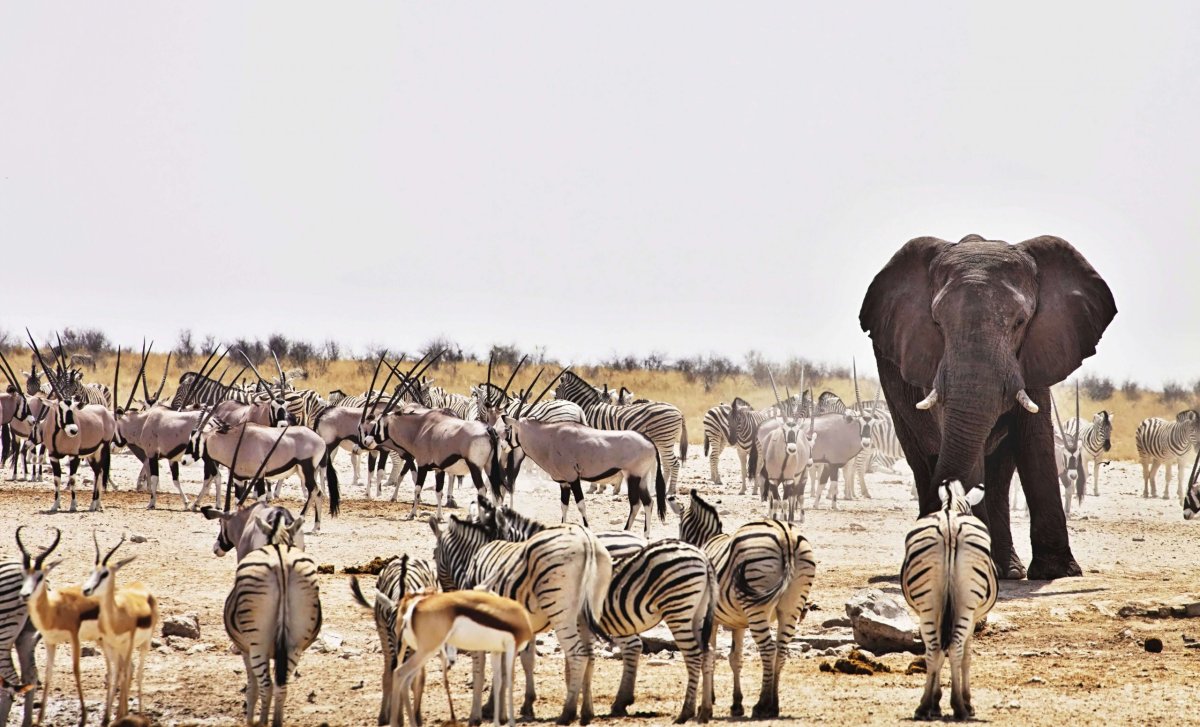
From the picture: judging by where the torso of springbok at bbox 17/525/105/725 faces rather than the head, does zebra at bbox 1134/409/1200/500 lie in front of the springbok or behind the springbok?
behind

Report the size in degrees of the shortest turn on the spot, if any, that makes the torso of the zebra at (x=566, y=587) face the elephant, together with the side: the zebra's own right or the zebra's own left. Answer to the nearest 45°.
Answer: approximately 90° to the zebra's own right

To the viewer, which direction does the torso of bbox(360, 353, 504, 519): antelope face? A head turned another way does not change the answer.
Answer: to the viewer's left

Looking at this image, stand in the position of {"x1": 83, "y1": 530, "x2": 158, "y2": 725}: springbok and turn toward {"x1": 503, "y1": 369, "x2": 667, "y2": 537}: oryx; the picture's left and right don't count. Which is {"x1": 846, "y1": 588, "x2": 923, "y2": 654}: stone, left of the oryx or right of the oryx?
right

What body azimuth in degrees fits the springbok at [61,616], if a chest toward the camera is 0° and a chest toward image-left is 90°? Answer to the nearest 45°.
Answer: approximately 45°

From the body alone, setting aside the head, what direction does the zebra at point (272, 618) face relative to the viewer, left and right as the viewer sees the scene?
facing away from the viewer

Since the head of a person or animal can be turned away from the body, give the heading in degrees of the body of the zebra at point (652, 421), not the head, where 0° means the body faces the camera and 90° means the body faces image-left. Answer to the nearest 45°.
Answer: approximately 90°

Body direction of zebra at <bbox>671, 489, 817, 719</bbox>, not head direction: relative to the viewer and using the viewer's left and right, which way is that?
facing away from the viewer and to the left of the viewer

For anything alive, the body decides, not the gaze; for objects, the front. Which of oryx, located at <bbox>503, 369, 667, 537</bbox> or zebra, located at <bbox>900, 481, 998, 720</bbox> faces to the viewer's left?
the oryx

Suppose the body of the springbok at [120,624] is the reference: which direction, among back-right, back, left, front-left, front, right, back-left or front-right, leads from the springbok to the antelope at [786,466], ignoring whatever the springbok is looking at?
back

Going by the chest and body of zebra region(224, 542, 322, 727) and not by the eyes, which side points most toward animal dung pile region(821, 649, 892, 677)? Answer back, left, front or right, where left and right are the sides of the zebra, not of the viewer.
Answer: right

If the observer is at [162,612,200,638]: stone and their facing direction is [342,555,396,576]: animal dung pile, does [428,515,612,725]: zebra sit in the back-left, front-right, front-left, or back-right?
back-right

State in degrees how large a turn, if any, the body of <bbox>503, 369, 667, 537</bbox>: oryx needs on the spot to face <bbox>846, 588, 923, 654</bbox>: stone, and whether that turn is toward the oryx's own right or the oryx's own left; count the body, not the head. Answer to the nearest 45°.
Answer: approximately 90° to the oryx's own left
